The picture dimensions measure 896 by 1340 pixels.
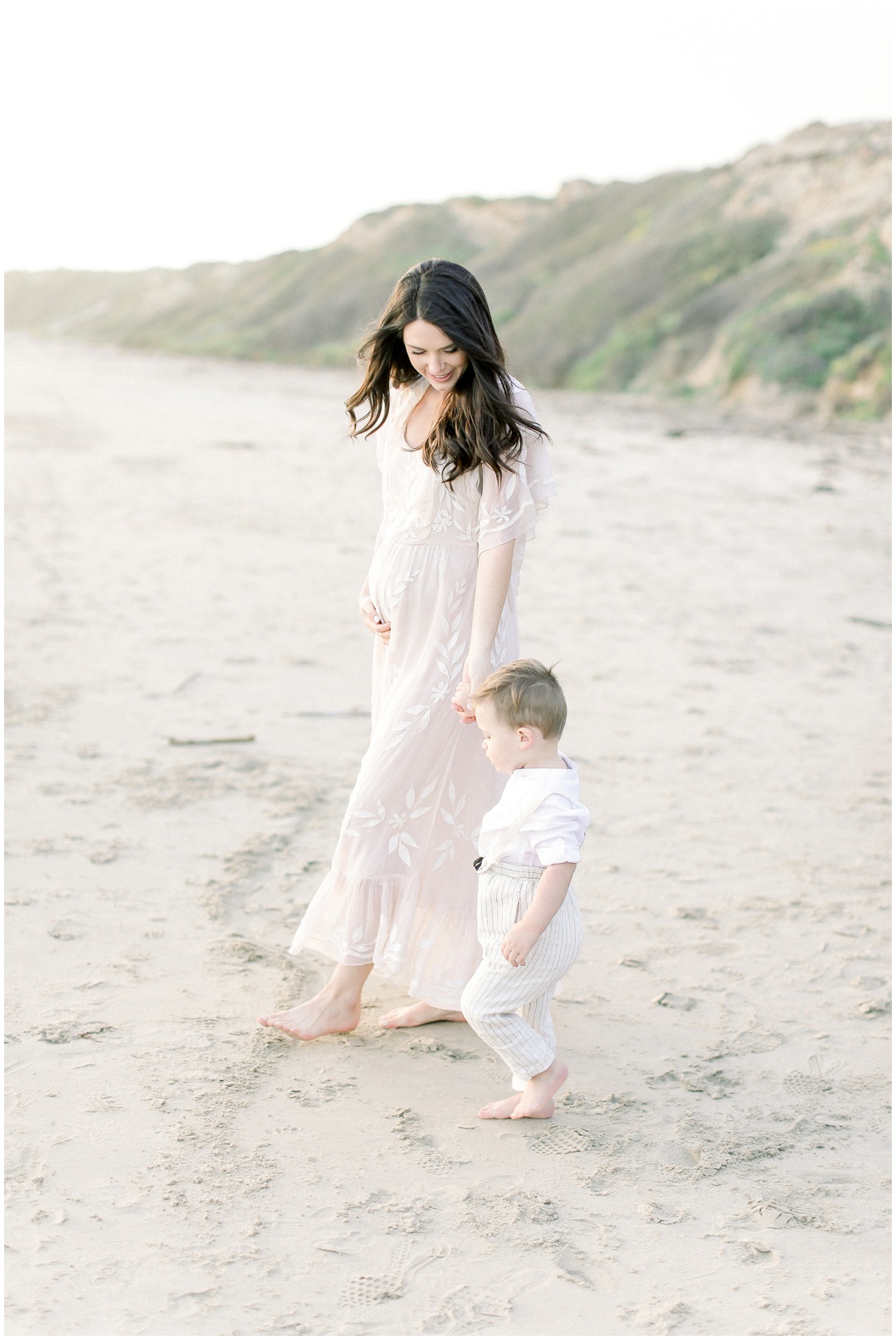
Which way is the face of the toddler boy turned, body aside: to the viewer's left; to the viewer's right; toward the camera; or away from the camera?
to the viewer's left

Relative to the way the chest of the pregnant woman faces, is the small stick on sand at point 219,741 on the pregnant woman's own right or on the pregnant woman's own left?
on the pregnant woman's own right

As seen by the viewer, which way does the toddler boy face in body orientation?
to the viewer's left

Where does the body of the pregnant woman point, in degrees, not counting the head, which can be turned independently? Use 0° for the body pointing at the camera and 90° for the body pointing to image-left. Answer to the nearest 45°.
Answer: approximately 45°

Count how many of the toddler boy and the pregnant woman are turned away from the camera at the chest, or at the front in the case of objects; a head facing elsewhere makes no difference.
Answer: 0

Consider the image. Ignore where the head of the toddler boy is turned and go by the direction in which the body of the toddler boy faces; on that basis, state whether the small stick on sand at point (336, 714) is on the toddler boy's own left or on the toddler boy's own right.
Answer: on the toddler boy's own right

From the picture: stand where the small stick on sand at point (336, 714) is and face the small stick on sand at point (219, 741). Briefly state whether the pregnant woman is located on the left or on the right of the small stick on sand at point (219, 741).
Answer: left
